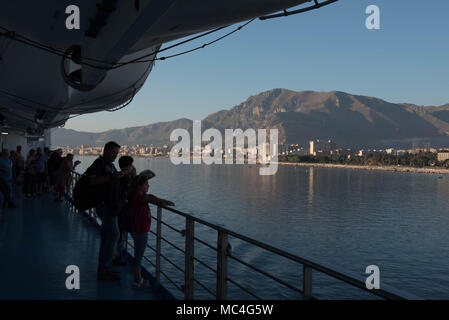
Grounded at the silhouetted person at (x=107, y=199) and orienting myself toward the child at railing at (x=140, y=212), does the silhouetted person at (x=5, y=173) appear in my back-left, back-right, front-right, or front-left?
back-left

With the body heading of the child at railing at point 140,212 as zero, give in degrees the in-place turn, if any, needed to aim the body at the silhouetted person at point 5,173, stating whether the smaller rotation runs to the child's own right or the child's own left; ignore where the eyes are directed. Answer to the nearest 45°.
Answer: approximately 135° to the child's own left

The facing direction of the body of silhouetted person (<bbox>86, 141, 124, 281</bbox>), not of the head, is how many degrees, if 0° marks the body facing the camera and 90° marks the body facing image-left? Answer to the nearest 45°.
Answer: approximately 270°

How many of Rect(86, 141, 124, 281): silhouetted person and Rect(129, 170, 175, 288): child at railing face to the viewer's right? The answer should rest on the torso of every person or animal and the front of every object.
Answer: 2

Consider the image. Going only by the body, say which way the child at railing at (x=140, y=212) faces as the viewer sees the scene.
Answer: to the viewer's right

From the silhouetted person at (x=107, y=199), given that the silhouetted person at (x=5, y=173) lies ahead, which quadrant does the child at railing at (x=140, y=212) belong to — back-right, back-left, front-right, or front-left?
back-right
